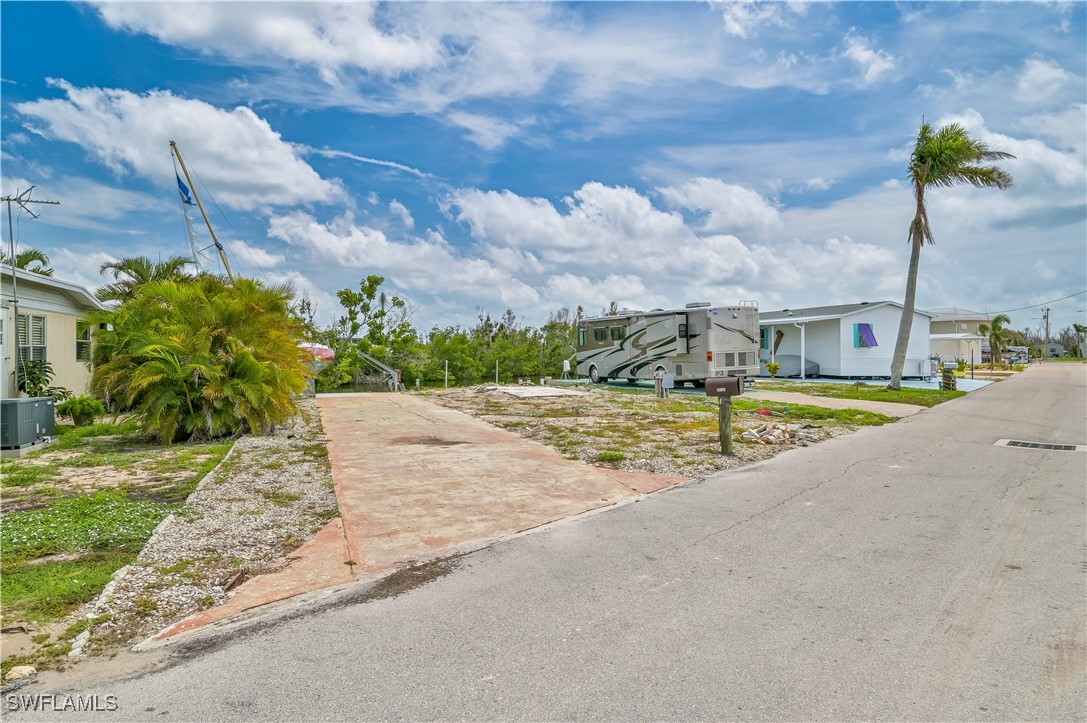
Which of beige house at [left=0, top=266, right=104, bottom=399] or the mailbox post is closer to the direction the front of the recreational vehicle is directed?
the beige house

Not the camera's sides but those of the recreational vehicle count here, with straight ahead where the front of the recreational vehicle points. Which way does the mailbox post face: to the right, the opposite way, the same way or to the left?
the opposite way

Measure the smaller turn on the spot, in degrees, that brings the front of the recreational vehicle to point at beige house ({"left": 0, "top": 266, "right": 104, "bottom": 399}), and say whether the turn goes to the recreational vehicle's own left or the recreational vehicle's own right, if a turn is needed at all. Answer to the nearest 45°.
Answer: approximately 90° to the recreational vehicle's own left

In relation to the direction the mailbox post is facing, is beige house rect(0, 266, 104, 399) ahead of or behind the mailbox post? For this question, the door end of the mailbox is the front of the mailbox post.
behind

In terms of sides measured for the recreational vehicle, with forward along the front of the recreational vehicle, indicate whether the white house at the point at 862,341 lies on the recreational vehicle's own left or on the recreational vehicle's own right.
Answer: on the recreational vehicle's own right

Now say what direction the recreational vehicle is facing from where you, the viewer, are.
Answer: facing away from the viewer and to the left of the viewer

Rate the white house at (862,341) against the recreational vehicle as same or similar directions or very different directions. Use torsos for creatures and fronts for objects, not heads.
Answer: very different directions

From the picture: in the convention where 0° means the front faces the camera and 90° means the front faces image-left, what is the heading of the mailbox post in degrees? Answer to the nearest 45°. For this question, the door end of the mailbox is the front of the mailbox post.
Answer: approximately 315°

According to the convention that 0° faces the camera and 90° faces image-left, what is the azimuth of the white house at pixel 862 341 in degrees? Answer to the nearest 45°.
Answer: approximately 315°

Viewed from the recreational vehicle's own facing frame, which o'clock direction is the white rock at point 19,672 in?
The white rock is roughly at 8 o'clock from the recreational vehicle.
